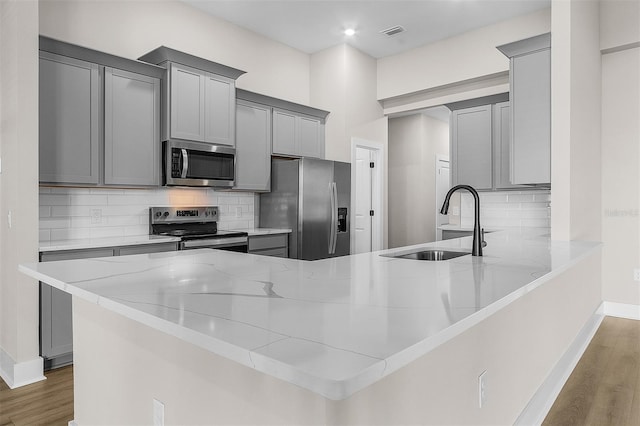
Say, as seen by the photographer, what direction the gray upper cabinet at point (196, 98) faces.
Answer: facing the viewer and to the right of the viewer

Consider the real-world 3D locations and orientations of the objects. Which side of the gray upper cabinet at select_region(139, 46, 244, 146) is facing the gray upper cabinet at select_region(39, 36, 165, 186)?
right

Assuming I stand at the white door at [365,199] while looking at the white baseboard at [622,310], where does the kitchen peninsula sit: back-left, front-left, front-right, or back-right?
front-right

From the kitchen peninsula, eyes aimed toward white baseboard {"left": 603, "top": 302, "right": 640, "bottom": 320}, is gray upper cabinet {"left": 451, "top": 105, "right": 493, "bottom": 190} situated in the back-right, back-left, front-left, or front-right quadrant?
front-left

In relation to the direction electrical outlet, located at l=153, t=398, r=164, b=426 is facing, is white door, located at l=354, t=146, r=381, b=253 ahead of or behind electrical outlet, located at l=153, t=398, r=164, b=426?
behind

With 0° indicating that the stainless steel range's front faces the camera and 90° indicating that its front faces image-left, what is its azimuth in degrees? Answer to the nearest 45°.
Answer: approximately 315°

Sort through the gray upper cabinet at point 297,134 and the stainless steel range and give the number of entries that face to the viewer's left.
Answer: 0

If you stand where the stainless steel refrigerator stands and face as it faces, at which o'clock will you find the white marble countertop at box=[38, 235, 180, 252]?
The white marble countertop is roughly at 3 o'clock from the stainless steel refrigerator.

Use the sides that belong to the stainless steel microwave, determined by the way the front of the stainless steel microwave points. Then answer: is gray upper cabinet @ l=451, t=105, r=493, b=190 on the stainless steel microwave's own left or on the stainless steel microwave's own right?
on the stainless steel microwave's own left

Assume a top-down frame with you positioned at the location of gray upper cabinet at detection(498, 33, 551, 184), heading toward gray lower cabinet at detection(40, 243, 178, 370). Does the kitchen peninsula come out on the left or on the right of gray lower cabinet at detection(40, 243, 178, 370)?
left

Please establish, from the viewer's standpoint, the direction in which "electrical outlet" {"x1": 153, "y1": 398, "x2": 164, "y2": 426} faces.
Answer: facing the viewer and to the left of the viewer

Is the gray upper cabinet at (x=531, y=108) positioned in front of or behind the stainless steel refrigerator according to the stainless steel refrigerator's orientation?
in front

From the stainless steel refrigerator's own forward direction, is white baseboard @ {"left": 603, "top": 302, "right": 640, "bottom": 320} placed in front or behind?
in front

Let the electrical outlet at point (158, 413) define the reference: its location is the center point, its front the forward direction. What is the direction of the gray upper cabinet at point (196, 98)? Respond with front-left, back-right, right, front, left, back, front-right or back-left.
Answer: back-right

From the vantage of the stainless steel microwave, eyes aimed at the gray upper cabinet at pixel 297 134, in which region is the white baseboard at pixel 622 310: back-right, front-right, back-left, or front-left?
front-right

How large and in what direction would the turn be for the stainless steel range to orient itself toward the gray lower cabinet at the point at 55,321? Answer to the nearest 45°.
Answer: approximately 90° to its right
